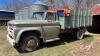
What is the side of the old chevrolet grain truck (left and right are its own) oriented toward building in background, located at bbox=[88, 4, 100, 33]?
back

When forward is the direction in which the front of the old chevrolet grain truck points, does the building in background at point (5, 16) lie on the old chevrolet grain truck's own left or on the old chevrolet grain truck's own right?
on the old chevrolet grain truck's own right

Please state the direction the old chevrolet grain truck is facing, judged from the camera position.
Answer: facing the viewer and to the left of the viewer
